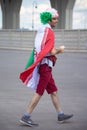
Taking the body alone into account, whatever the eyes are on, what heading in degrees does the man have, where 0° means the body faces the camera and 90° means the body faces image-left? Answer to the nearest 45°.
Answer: approximately 270°

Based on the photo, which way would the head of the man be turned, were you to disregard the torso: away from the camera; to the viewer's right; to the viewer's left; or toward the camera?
to the viewer's right
